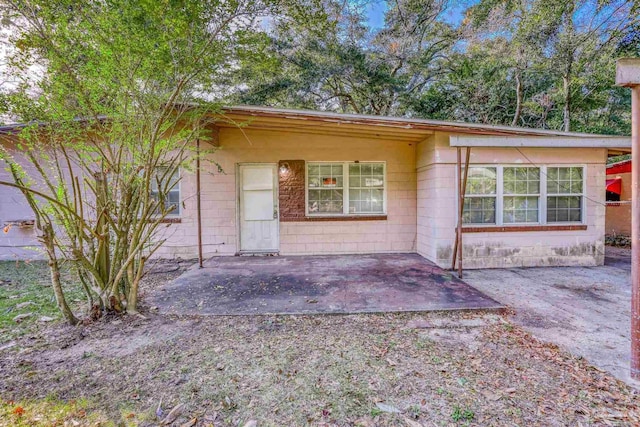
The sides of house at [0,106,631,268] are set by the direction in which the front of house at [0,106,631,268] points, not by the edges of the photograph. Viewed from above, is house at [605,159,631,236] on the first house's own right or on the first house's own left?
on the first house's own left

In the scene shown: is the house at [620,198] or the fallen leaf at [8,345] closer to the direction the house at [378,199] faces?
the fallen leaf

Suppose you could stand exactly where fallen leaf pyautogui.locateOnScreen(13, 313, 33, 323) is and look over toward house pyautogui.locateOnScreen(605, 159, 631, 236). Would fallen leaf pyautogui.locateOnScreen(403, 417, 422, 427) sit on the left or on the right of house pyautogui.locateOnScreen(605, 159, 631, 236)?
right

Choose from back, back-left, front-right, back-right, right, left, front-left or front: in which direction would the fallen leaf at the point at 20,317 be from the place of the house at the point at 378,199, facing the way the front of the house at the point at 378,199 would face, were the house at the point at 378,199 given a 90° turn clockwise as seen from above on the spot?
front-left

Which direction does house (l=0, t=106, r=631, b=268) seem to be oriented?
toward the camera

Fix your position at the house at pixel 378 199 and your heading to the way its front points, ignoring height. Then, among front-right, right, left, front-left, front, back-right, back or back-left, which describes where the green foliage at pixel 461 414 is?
front

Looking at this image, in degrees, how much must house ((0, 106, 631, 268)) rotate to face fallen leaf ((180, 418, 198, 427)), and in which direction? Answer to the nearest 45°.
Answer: approximately 45° to its right

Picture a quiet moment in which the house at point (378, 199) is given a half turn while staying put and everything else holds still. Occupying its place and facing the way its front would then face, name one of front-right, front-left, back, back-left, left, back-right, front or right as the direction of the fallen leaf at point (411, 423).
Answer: back

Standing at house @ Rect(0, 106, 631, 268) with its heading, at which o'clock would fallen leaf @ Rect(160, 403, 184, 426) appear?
The fallen leaf is roughly at 1 o'clock from the house.

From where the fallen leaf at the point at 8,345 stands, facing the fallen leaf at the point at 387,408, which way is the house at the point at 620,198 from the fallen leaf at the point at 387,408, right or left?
left

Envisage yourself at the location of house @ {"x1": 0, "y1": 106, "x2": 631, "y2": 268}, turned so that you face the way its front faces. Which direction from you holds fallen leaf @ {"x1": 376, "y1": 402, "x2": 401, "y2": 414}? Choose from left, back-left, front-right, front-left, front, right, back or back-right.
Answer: front
